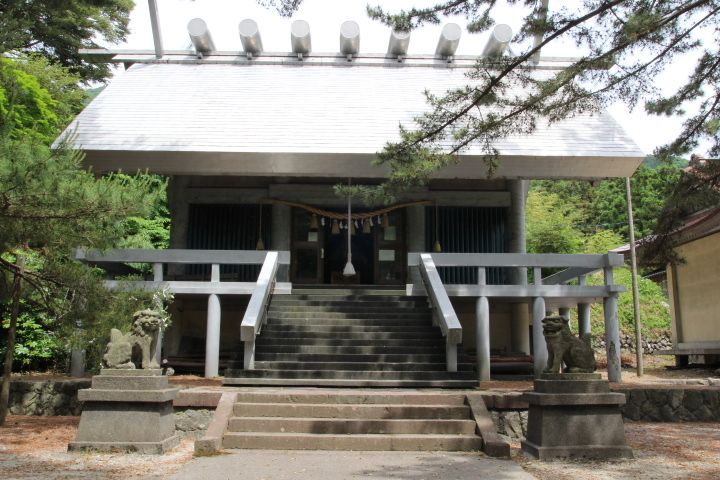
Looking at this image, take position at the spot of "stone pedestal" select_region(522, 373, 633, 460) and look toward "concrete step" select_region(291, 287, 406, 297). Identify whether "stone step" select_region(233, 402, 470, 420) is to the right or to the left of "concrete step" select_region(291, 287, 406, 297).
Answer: left

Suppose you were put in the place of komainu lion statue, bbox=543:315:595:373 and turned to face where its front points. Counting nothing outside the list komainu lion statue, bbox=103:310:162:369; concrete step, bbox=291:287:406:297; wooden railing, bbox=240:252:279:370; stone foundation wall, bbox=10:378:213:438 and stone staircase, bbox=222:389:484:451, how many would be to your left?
0

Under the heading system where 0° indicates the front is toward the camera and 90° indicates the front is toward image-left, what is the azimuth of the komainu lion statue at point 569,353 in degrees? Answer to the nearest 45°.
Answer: approximately 45°

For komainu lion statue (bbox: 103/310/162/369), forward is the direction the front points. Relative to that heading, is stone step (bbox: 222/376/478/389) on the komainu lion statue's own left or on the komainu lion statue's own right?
on the komainu lion statue's own left

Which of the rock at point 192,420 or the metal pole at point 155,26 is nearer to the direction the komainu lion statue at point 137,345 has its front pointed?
the rock

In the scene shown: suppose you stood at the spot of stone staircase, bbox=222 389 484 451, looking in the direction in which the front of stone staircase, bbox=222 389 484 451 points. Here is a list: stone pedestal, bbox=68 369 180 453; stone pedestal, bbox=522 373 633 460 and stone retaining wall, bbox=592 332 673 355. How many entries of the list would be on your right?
1

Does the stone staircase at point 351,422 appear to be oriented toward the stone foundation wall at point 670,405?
no

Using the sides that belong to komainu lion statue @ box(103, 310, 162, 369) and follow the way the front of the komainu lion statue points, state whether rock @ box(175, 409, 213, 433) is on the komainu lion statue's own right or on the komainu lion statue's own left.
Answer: on the komainu lion statue's own left

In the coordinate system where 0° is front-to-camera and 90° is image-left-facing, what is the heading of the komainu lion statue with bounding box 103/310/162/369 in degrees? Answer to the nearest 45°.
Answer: approximately 315°

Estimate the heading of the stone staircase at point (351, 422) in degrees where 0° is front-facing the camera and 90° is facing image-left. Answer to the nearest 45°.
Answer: approximately 0°

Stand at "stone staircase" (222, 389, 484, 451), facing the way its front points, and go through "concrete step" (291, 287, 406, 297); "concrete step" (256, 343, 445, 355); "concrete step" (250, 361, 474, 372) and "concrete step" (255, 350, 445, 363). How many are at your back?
4

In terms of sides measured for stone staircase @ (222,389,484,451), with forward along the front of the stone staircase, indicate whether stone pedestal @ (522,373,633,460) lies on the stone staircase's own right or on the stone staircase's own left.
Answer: on the stone staircase's own left

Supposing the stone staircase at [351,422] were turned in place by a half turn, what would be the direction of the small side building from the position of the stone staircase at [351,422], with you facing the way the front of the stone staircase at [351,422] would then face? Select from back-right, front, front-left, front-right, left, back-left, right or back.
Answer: front-right

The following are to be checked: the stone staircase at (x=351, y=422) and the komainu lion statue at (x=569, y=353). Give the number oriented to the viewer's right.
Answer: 0

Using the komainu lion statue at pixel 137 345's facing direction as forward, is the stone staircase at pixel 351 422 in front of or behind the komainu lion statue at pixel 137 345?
in front

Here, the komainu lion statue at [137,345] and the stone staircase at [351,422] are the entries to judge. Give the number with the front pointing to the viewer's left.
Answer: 0

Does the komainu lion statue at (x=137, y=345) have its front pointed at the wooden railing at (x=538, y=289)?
no

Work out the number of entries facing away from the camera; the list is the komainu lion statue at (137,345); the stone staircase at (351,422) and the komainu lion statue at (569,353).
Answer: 0

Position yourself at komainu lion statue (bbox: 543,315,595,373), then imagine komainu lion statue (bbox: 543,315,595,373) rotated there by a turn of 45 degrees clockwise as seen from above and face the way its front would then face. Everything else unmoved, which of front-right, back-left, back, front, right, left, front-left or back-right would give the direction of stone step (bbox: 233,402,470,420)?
front

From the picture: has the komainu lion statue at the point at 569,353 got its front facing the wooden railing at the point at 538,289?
no

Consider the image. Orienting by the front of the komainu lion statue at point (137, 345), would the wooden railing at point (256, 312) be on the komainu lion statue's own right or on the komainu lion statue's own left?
on the komainu lion statue's own left

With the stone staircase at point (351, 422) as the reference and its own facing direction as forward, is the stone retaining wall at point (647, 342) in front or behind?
behind

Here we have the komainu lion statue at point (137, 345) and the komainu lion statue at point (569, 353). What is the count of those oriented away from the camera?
0

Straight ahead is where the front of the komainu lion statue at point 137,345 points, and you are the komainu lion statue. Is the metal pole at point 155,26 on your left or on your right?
on your left
